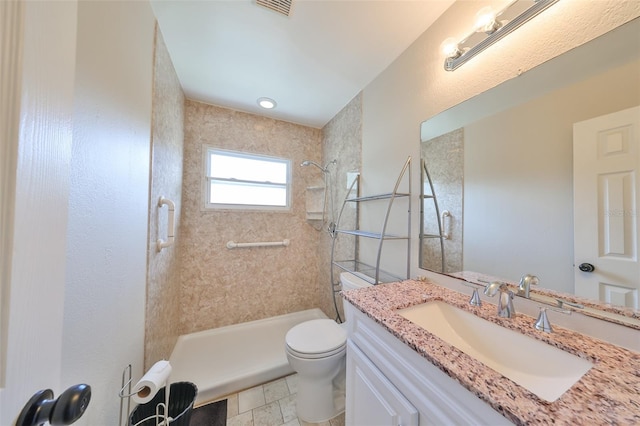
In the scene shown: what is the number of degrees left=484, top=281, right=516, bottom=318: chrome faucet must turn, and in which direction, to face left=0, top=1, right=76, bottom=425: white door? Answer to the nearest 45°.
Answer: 0° — it already faces it

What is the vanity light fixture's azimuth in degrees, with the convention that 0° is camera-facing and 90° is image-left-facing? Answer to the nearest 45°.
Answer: approximately 45°

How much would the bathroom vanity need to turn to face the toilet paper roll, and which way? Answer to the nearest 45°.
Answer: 0° — it already faces it

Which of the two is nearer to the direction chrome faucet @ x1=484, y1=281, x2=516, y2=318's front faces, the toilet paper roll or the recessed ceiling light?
the toilet paper roll

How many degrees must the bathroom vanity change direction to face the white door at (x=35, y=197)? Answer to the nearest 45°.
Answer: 0° — it already faces it

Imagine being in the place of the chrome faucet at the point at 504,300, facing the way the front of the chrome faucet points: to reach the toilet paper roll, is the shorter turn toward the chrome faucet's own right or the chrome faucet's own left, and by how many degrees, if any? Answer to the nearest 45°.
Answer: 0° — it already faces it

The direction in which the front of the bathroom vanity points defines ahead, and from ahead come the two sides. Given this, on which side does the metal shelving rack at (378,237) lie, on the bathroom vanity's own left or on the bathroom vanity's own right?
on the bathroom vanity's own right
